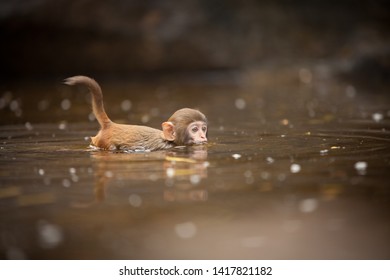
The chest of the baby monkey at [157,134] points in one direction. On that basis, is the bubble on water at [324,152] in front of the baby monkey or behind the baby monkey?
in front

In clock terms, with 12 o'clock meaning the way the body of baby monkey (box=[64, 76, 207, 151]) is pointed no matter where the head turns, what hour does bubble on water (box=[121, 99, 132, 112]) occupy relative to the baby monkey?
The bubble on water is roughly at 9 o'clock from the baby monkey.

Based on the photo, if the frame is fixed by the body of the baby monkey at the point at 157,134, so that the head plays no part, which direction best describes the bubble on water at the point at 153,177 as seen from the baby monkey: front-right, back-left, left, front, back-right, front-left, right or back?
right

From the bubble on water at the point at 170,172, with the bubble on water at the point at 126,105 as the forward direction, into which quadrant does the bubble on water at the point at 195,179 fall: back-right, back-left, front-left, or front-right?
back-right

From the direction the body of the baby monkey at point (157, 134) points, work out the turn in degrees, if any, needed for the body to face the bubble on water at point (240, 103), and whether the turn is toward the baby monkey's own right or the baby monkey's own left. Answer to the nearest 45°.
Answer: approximately 90° to the baby monkey's own left

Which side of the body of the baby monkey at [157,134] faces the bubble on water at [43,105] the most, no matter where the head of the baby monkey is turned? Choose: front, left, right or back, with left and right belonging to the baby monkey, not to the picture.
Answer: left

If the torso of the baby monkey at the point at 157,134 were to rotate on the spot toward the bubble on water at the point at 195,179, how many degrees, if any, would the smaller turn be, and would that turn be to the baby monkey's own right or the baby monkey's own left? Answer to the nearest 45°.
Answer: approximately 90° to the baby monkey's own right

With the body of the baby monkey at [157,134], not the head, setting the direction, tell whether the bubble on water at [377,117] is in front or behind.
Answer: in front

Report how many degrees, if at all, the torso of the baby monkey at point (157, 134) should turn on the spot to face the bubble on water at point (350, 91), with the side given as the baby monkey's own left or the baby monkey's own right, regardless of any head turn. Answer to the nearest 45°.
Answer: approximately 45° to the baby monkey's own left

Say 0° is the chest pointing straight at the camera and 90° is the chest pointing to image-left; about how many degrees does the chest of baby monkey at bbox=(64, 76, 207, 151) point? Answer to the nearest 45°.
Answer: approximately 270°

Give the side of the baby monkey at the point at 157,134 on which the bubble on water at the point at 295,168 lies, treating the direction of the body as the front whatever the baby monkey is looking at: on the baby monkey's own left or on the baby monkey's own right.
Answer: on the baby monkey's own right

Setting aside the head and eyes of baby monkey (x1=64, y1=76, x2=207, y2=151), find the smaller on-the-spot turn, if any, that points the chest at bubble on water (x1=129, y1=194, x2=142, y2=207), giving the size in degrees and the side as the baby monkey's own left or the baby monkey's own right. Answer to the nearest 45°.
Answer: approximately 90° to the baby monkey's own right

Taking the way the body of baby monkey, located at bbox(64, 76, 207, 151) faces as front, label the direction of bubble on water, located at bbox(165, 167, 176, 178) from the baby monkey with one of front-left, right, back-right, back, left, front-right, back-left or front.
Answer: right

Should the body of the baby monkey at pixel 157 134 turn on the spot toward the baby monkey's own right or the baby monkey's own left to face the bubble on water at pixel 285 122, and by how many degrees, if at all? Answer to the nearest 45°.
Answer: approximately 45° to the baby monkey's own left

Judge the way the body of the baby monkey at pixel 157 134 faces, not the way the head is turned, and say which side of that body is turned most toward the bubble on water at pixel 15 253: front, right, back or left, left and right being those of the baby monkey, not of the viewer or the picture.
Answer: right
